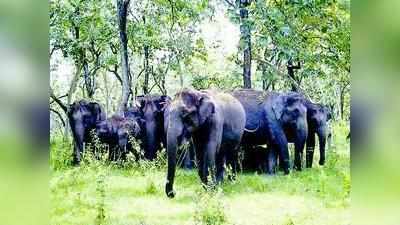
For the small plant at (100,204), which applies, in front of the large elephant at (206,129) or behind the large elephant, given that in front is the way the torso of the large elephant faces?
in front

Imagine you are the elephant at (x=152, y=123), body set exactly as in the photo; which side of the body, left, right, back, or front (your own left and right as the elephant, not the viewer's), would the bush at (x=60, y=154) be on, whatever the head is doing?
right

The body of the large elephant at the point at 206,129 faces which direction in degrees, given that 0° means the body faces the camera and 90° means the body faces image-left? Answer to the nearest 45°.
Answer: approximately 45°

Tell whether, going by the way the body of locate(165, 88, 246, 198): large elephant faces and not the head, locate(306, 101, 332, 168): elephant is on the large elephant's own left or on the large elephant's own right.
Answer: on the large elephant's own left

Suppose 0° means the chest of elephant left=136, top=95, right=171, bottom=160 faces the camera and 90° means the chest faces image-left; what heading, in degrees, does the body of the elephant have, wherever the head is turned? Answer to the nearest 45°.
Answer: approximately 0°

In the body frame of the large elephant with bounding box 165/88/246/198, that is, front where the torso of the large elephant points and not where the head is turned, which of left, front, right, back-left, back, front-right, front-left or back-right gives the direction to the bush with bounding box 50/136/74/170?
front-right
